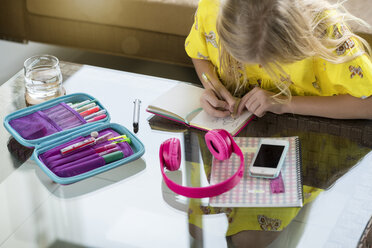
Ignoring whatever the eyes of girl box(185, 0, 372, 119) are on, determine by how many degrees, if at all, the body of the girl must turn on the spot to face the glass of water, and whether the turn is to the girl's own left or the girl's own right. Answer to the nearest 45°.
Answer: approximately 90° to the girl's own right

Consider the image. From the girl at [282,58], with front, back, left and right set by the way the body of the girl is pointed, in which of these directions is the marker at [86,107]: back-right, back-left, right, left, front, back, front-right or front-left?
right

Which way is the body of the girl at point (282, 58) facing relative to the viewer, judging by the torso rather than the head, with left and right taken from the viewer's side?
facing the viewer

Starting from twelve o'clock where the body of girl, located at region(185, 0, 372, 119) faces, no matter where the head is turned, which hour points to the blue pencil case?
The blue pencil case is roughly at 2 o'clock from the girl.

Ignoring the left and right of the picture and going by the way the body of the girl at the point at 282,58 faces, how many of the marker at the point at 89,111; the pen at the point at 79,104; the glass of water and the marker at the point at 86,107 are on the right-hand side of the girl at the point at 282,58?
4

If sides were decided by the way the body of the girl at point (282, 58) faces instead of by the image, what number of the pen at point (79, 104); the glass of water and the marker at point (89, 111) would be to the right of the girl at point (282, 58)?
3
